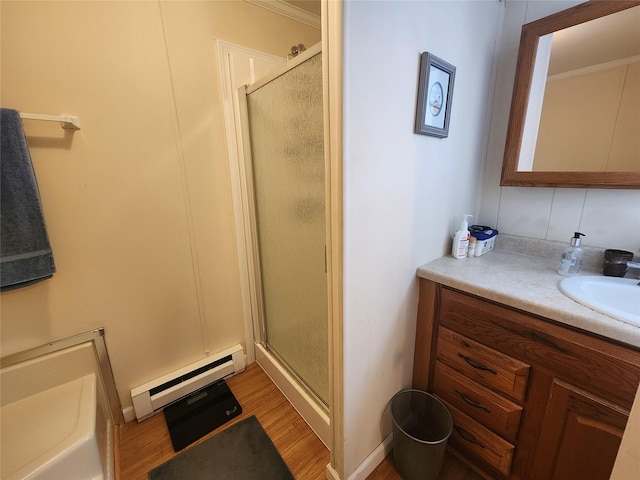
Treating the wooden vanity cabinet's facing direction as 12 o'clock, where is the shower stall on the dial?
The shower stall is roughly at 1 o'clock from the wooden vanity cabinet.

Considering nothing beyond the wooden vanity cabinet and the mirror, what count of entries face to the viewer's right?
0

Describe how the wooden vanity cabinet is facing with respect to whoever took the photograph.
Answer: facing the viewer and to the left of the viewer

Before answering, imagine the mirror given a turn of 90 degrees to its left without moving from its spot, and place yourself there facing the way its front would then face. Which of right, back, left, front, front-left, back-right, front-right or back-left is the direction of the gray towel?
right

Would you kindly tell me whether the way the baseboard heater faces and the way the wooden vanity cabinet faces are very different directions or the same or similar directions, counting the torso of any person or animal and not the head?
very different directions

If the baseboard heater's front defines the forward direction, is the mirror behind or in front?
in front

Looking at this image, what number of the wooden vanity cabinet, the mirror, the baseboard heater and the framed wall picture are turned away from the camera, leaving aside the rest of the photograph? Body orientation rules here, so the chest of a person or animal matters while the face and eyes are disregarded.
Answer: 0

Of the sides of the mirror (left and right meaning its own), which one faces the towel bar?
front

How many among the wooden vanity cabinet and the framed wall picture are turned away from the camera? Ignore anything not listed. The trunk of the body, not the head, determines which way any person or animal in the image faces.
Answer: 0

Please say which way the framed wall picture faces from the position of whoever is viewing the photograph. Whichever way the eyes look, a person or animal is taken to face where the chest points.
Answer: facing the viewer and to the right of the viewer

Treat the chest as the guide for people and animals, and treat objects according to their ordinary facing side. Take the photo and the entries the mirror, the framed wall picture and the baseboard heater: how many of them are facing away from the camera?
0
